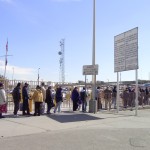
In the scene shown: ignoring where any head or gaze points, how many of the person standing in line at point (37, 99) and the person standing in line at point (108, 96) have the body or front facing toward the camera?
0

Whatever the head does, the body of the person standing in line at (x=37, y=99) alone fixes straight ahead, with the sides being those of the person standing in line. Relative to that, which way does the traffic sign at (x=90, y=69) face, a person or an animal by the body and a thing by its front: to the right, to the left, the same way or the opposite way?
the opposite way

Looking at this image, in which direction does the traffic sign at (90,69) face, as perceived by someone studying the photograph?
facing the viewer

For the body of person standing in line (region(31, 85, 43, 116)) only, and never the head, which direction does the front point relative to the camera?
away from the camera

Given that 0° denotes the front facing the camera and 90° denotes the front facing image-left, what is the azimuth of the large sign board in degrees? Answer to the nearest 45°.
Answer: approximately 45°

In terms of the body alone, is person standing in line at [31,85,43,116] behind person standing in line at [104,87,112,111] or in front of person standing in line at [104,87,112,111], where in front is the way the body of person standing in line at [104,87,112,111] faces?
behind

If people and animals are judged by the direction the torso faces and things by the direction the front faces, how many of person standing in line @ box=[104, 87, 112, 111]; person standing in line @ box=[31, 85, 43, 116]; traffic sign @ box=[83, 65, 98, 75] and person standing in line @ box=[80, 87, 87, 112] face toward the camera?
1

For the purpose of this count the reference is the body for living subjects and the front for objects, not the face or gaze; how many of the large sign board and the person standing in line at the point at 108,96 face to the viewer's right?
0

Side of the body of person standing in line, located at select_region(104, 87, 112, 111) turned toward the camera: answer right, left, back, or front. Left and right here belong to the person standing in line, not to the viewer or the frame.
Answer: back
